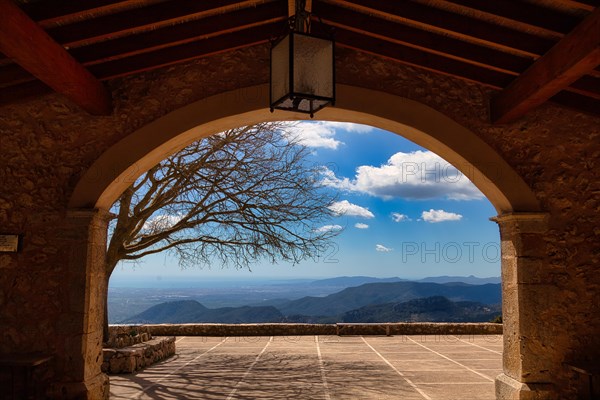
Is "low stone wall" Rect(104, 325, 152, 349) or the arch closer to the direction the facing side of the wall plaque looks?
the arch

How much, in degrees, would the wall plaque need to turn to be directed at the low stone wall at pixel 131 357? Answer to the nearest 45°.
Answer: approximately 135° to its left

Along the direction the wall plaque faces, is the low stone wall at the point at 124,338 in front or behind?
behind

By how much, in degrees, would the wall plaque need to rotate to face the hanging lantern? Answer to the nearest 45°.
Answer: approximately 45° to its left

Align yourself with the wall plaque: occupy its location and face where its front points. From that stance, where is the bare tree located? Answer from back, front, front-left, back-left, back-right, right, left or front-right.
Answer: back-left

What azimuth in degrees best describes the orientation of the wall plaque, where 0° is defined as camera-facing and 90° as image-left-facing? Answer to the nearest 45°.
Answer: approximately 0°

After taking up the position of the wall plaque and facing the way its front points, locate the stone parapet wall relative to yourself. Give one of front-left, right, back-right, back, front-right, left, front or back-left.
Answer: back-left
